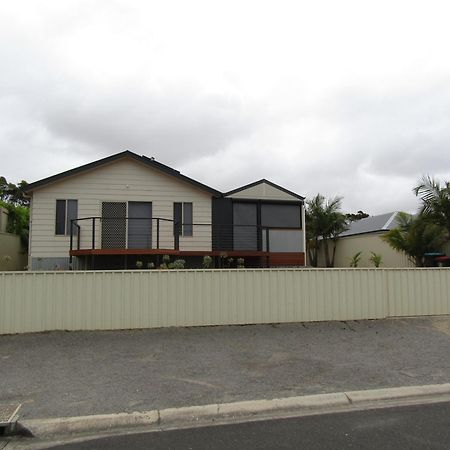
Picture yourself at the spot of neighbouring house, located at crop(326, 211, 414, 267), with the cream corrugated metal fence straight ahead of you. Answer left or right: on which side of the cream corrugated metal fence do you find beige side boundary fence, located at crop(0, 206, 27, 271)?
right

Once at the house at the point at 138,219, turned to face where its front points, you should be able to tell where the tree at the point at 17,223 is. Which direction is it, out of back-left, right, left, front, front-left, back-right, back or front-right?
back-right

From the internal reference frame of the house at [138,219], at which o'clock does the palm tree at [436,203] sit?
The palm tree is roughly at 9 o'clock from the house.

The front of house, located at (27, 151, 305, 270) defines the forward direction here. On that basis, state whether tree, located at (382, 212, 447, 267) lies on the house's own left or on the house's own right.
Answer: on the house's own left

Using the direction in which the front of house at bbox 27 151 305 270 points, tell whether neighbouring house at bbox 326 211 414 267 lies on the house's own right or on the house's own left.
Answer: on the house's own left

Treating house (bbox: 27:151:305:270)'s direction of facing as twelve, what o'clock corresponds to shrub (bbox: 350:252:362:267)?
The shrub is roughly at 8 o'clock from the house.

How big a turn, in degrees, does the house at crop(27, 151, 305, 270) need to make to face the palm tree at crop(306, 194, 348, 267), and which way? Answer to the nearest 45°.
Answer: approximately 135° to its left

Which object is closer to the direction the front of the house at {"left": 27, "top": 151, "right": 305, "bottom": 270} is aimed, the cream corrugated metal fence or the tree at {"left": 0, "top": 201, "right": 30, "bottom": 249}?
the cream corrugated metal fence

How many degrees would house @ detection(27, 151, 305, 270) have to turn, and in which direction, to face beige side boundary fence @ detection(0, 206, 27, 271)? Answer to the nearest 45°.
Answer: approximately 135° to its right

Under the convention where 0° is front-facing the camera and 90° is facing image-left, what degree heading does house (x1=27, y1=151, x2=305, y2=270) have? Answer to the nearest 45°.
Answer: approximately 0°
